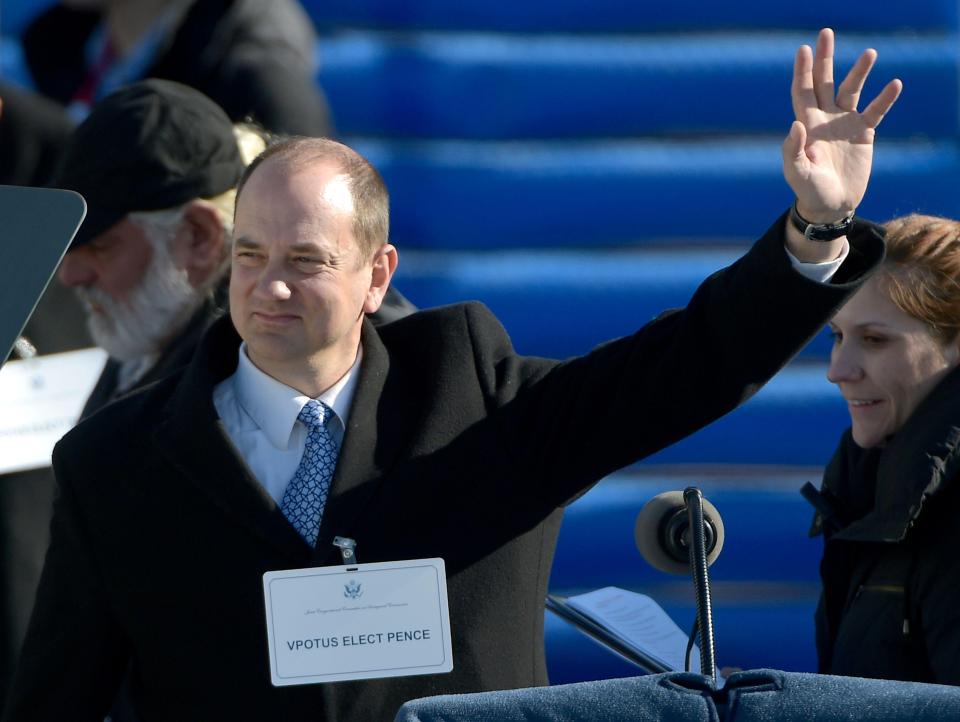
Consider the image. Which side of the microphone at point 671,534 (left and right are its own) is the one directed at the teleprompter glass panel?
left

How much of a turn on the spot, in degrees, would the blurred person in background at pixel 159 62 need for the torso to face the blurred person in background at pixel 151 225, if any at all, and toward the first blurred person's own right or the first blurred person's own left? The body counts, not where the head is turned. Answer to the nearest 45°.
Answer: approximately 45° to the first blurred person's own left

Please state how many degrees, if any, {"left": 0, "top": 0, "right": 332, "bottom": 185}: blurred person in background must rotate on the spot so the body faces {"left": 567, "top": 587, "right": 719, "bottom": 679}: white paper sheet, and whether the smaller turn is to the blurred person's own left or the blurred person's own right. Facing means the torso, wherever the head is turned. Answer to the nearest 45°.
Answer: approximately 45° to the blurred person's own left

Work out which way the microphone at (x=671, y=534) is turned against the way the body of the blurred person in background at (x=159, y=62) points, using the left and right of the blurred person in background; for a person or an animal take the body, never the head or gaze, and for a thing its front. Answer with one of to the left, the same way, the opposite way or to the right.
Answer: the opposite way

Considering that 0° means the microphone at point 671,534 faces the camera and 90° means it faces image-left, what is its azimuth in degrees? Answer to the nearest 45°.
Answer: approximately 180°

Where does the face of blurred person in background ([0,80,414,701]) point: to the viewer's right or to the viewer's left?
to the viewer's left

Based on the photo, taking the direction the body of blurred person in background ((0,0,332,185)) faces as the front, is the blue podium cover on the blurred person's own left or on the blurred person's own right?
on the blurred person's own left
